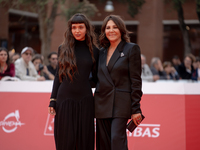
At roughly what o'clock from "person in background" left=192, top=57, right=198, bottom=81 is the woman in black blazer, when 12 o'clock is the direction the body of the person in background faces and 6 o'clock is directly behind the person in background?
The woman in black blazer is roughly at 12 o'clock from the person in background.

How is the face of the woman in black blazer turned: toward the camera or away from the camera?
toward the camera

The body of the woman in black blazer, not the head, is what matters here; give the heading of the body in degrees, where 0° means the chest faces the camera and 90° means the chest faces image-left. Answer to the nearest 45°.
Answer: approximately 45°

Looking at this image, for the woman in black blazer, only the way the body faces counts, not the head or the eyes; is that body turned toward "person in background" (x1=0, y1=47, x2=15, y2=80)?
no

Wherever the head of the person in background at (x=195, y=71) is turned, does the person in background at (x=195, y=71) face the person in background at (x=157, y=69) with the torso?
no

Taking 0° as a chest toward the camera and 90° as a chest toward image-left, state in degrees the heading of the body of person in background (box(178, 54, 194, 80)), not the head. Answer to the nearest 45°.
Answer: approximately 315°

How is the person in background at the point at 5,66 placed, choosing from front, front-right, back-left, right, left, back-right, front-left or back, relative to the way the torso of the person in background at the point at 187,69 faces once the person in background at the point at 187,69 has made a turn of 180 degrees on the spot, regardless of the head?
left

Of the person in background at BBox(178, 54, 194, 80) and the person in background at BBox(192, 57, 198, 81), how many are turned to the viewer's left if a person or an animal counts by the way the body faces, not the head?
0

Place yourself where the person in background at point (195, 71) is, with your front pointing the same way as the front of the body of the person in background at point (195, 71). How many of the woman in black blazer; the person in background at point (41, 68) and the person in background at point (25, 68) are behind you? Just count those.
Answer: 0

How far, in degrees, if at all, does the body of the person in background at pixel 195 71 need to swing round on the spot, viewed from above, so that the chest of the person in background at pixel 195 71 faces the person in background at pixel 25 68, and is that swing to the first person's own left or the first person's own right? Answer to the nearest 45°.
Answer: approximately 45° to the first person's own right

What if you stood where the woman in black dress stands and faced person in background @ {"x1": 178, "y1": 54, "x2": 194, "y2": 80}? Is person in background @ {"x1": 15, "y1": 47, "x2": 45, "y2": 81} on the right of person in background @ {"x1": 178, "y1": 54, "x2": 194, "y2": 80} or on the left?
left

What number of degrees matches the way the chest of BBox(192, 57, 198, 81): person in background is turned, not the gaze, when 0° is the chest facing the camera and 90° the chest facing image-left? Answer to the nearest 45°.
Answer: approximately 0°

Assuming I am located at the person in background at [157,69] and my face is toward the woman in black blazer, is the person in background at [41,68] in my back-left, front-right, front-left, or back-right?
front-right

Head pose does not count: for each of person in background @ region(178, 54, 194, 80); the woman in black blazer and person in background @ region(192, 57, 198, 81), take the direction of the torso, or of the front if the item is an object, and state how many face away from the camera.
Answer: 0

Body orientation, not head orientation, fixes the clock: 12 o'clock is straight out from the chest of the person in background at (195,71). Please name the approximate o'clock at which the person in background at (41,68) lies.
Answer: the person in background at (41,68) is roughly at 2 o'clock from the person in background at (195,71).

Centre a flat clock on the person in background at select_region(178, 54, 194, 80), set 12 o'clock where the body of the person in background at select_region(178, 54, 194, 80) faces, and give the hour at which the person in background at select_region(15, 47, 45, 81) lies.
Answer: the person in background at select_region(15, 47, 45, 81) is roughly at 3 o'clock from the person in background at select_region(178, 54, 194, 80).

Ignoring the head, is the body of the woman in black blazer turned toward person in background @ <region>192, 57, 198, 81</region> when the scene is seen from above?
no

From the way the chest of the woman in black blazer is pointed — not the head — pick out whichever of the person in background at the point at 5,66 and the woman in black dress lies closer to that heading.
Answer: the woman in black dress

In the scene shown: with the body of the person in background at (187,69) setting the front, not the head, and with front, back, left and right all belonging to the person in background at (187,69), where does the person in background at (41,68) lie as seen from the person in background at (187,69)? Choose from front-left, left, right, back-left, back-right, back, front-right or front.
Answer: right
